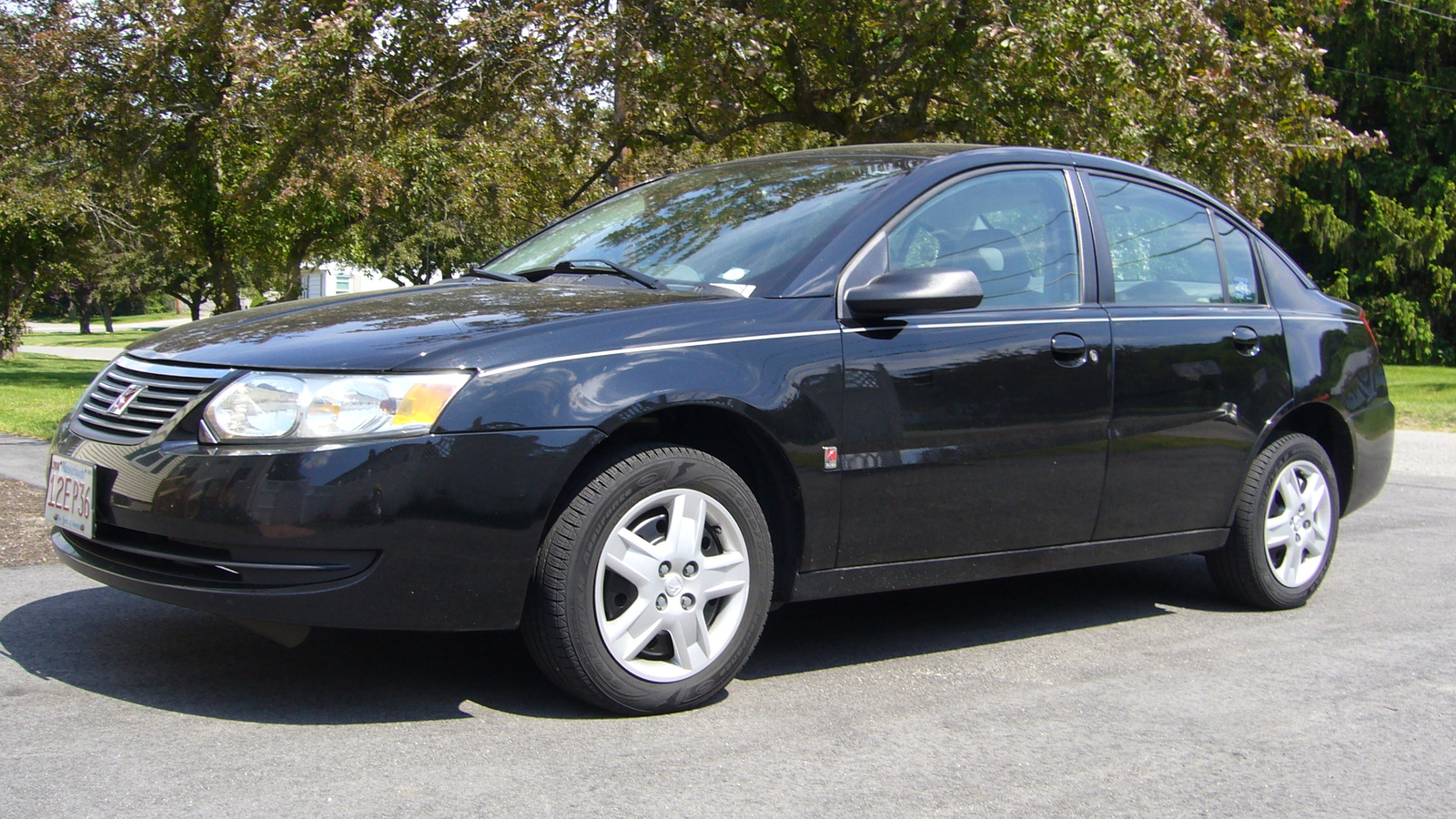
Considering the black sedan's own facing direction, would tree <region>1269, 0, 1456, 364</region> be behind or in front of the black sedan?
behind

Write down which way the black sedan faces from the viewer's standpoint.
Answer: facing the viewer and to the left of the viewer

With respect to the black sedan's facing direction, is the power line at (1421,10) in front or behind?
behind

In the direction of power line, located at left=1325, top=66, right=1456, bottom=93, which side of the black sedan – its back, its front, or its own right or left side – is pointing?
back
